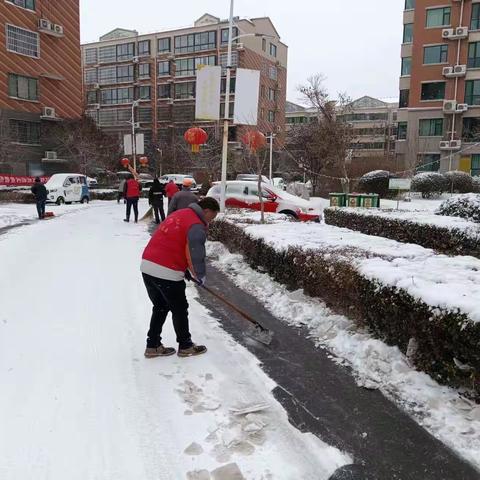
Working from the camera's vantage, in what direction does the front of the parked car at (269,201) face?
facing the viewer and to the right of the viewer

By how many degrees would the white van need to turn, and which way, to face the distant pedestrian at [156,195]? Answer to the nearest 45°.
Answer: approximately 45° to its left

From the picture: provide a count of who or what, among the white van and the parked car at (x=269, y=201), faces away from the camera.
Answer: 0

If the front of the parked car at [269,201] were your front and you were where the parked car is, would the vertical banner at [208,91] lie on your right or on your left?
on your right

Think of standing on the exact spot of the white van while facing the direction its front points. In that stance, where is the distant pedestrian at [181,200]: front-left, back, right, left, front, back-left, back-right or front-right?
front-left

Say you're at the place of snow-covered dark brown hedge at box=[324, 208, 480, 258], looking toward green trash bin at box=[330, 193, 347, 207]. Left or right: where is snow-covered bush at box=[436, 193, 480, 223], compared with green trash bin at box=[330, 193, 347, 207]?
right

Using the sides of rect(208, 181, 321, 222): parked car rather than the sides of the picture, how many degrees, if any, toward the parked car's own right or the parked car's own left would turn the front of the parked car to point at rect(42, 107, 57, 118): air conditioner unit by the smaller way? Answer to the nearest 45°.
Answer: approximately 180°

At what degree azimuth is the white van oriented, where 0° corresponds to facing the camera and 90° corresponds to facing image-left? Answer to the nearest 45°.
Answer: approximately 45°

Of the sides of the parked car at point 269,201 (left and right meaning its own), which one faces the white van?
back

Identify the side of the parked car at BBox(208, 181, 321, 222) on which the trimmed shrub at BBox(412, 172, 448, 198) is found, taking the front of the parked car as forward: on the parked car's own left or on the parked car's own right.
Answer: on the parked car's own left
